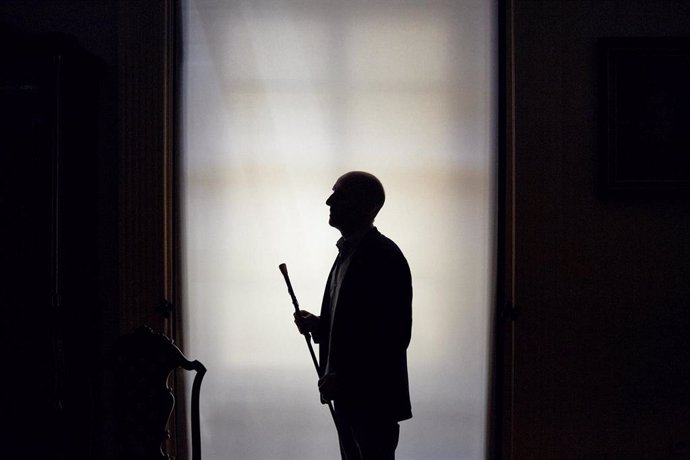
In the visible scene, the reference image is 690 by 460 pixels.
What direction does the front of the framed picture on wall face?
toward the camera

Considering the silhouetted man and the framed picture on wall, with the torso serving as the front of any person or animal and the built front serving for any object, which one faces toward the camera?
the framed picture on wall

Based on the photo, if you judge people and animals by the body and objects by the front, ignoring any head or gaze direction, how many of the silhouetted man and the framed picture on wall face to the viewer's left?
1

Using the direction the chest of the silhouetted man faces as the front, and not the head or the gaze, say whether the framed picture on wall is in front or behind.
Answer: behind

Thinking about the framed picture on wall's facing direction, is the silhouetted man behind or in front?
in front

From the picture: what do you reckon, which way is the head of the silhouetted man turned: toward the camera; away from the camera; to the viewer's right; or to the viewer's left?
to the viewer's left

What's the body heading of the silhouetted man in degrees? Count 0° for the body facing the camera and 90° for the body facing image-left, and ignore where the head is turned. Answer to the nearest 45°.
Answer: approximately 90°
